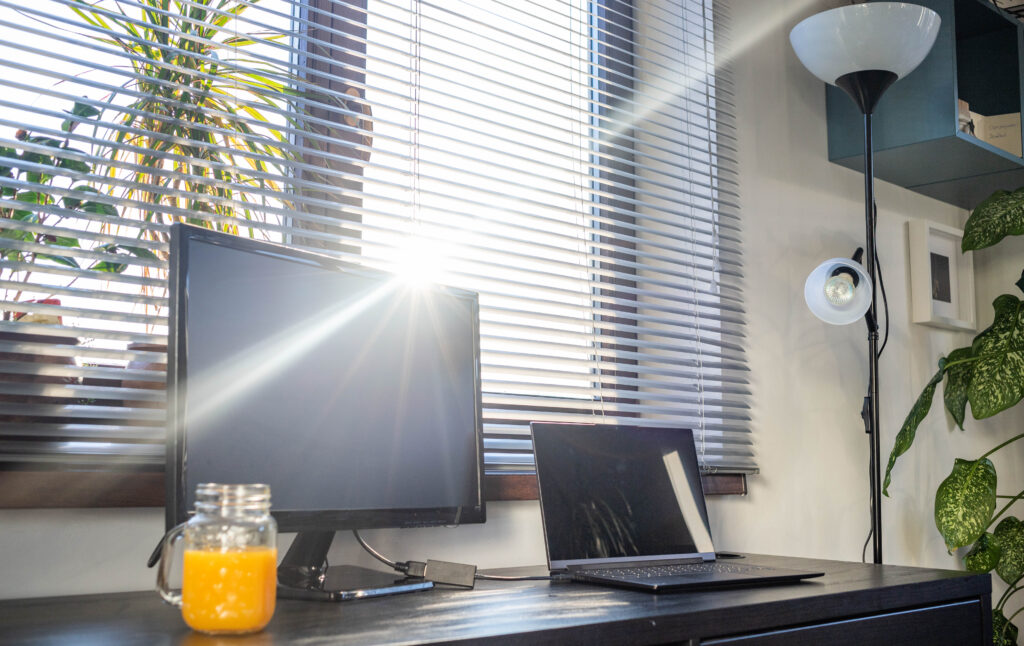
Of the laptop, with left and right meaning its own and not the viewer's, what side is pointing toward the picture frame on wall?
left

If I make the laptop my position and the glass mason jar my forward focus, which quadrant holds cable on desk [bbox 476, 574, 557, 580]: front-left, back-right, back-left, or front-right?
front-right

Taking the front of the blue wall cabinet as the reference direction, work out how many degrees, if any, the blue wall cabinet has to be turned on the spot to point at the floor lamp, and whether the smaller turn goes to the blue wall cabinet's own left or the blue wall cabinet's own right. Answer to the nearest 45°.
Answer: approximately 45° to the blue wall cabinet's own right

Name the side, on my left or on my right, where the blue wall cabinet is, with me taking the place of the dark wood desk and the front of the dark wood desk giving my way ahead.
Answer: on my left

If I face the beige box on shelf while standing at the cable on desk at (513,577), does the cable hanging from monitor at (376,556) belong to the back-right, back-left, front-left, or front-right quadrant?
back-left

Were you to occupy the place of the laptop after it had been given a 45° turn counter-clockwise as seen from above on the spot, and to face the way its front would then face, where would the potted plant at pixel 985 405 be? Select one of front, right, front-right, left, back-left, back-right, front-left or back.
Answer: front-left

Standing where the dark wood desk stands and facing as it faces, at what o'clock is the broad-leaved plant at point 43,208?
The broad-leaved plant is roughly at 5 o'clock from the dark wood desk.

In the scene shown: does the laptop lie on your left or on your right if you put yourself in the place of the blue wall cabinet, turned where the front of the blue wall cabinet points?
on your right

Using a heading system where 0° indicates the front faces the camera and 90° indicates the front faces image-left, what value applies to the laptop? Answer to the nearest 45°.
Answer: approximately 315°

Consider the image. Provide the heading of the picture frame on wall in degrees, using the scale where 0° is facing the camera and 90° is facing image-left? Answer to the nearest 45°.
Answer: approximately 315°

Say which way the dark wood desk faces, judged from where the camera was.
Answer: facing the viewer and to the right of the viewer

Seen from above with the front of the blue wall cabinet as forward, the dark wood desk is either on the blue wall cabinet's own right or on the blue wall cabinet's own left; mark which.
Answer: on the blue wall cabinet's own right
